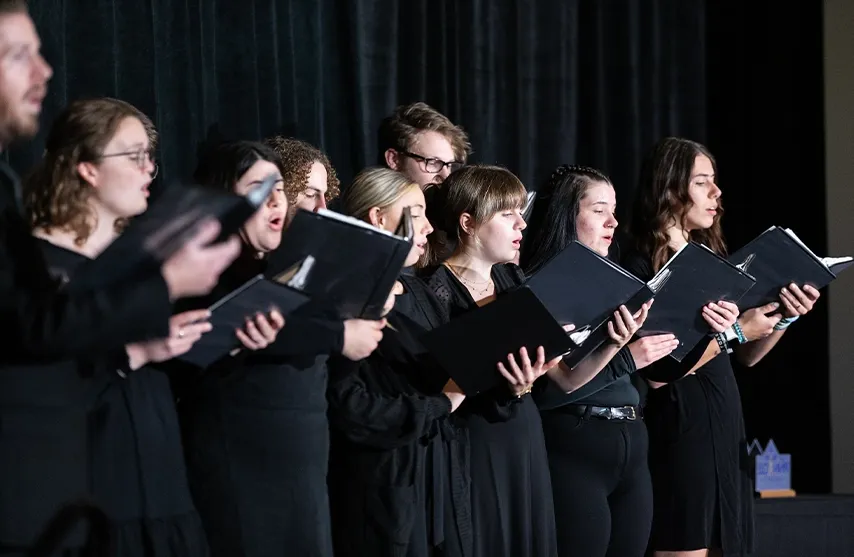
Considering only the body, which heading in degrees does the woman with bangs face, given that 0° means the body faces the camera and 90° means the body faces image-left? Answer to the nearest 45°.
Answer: approximately 315°

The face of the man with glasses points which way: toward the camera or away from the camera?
toward the camera

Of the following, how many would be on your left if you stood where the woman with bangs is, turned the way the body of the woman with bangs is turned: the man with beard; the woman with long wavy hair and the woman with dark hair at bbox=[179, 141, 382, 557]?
1

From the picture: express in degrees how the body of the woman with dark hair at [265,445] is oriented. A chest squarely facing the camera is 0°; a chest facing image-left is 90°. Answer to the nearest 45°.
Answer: approximately 315°

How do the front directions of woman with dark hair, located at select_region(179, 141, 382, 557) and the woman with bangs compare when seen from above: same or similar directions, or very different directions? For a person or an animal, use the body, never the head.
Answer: same or similar directions

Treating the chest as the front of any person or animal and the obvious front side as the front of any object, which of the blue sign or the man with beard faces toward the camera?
the blue sign

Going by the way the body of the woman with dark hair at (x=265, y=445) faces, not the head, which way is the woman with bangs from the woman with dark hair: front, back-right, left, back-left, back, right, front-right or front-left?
left

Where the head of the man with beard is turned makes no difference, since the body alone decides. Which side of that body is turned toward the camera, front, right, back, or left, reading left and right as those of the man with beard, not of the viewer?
right

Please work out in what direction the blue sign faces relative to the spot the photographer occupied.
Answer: facing the viewer

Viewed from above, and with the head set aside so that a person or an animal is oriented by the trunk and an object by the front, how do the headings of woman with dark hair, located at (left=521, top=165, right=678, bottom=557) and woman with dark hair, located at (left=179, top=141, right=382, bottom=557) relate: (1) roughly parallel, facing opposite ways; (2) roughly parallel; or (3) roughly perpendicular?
roughly parallel

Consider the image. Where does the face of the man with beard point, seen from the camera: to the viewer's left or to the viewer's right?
to the viewer's right

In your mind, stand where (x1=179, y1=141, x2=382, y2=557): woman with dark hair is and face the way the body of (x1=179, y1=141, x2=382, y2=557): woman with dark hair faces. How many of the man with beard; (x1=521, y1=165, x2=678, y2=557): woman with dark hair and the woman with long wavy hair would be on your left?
2

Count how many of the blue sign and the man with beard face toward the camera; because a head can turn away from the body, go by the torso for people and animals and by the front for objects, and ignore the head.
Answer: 1
